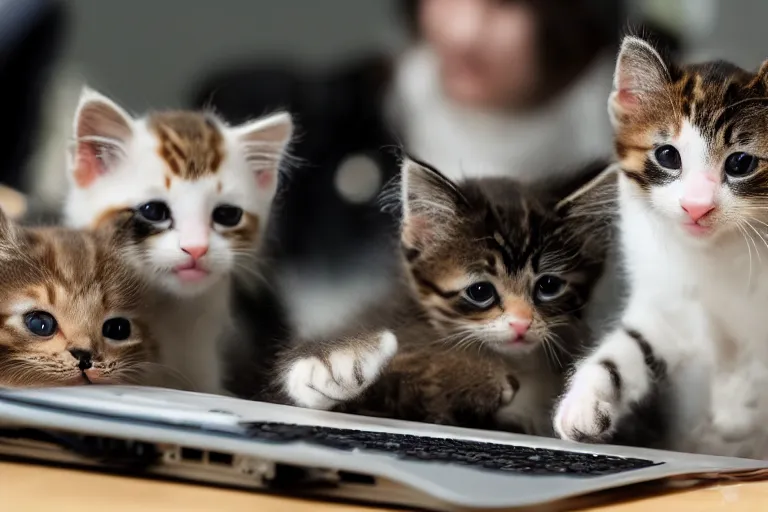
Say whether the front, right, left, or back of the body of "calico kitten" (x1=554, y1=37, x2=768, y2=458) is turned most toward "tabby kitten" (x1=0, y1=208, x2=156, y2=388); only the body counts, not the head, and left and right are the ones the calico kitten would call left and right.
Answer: right

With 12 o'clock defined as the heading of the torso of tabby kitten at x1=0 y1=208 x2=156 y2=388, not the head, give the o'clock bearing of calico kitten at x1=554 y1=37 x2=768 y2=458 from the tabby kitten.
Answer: The calico kitten is roughly at 10 o'clock from the tabby kitten.

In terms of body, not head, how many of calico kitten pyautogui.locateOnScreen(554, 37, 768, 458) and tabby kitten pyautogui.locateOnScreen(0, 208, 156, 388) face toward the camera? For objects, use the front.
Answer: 2

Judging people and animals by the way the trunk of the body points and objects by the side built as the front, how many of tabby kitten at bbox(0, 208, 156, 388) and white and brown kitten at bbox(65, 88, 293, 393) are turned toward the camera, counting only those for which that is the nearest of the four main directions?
2

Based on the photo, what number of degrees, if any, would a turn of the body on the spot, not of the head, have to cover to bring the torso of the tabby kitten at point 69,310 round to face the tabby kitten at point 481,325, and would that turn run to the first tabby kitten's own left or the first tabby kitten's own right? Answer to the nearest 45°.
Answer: approximately 45° to the first tabby kitten's own left

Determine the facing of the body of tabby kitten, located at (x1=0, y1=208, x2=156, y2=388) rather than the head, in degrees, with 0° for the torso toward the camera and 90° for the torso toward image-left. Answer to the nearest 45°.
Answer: approximately 0°
